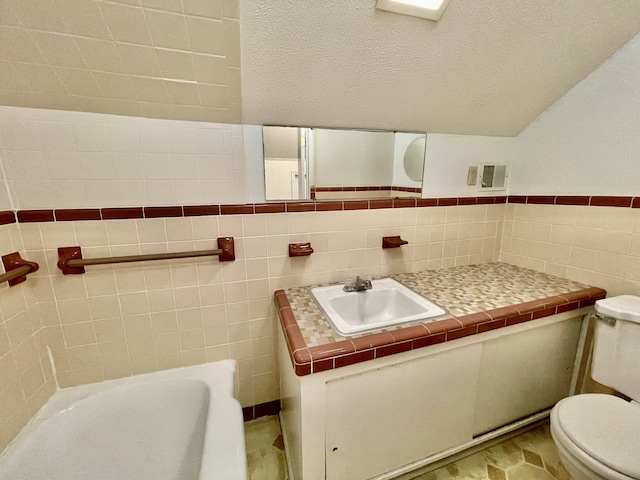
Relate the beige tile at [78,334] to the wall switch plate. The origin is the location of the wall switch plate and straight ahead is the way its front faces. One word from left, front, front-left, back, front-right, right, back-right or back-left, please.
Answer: front-right

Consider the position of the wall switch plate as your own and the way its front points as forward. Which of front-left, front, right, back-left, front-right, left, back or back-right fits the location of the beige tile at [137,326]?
front-right

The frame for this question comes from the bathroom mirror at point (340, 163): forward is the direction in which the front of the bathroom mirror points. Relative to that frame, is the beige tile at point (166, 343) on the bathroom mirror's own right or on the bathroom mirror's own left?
on the bathroom mirror's own right

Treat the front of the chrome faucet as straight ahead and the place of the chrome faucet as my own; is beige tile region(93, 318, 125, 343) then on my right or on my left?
on my right

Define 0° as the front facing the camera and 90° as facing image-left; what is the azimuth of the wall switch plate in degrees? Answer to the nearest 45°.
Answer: approximately 0°

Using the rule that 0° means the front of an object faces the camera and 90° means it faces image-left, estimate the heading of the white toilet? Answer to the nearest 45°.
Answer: approximately 45°

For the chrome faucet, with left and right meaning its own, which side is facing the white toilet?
left

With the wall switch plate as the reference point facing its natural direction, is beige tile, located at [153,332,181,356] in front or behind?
in front

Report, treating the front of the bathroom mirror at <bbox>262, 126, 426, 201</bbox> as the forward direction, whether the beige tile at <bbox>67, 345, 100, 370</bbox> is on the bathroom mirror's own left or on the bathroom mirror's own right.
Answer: on the bathroom mirror's own right

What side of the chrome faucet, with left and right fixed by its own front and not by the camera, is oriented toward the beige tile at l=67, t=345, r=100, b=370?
right

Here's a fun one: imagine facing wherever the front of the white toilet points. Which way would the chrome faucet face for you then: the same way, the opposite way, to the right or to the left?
to the left

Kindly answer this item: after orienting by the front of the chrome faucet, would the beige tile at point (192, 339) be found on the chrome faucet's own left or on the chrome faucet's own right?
on the chrome faucet's own right

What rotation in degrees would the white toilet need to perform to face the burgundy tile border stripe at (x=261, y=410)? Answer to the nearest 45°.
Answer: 0° — it already faces it

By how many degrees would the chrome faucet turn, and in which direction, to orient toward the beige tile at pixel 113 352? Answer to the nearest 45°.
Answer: approximately 90° to its right

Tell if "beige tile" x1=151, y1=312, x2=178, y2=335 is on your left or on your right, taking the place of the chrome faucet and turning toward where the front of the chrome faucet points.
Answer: on your right

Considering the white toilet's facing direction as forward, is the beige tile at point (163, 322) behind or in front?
in front
